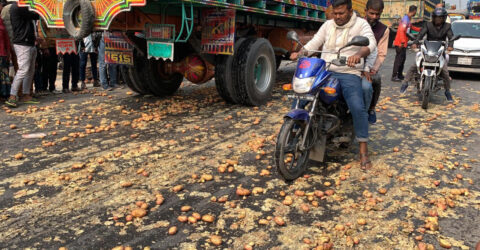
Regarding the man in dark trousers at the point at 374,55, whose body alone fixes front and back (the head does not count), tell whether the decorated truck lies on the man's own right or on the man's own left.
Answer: on the man's own right

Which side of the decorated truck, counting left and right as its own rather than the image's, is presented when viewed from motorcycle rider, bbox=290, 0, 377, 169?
right

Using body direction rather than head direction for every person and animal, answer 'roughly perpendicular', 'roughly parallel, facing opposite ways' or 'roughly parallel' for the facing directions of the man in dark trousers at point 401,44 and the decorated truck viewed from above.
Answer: roughly perpendicular

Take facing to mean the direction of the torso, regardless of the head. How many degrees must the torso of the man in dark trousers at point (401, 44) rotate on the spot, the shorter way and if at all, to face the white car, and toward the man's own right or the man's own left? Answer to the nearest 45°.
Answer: approximately 45° to the man's own left
